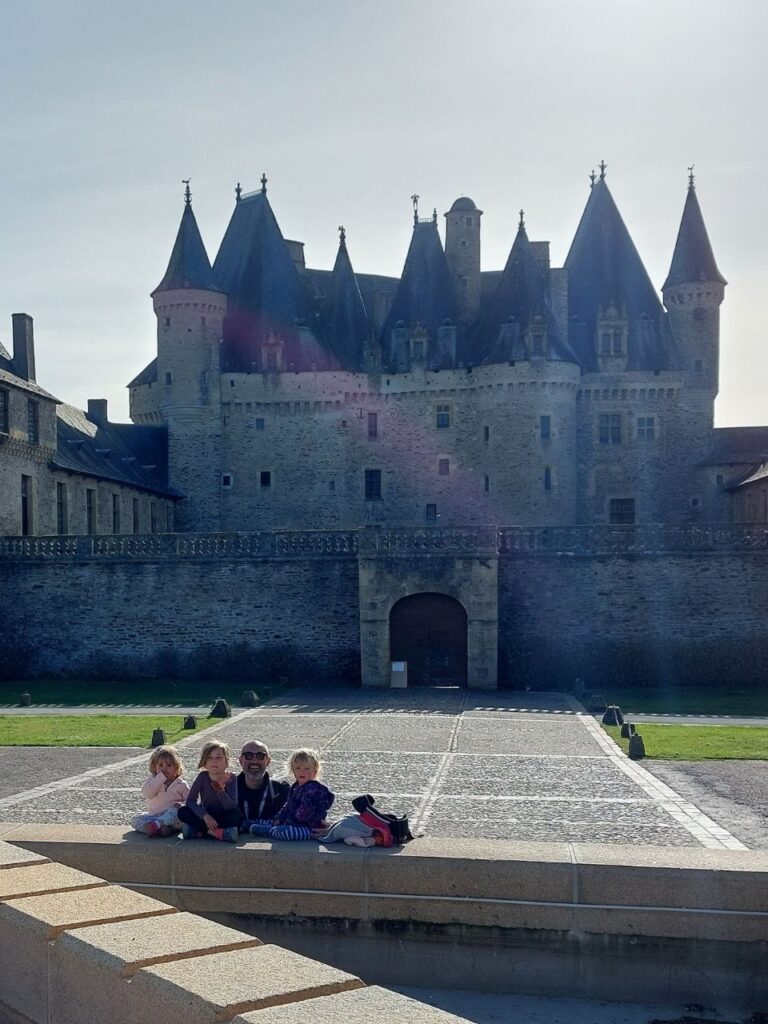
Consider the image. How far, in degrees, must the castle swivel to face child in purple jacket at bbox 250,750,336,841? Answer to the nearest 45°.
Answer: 0° — it already faces them

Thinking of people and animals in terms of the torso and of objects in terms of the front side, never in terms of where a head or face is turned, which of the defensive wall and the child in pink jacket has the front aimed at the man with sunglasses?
the defensive wall

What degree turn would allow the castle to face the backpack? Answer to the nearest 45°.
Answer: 0° — it already faces it

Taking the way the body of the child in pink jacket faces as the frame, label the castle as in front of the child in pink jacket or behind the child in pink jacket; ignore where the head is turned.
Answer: behind

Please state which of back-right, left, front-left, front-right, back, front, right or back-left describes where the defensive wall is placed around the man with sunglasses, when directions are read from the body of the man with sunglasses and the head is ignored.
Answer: back

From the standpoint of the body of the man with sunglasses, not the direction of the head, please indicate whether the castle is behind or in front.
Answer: behind
